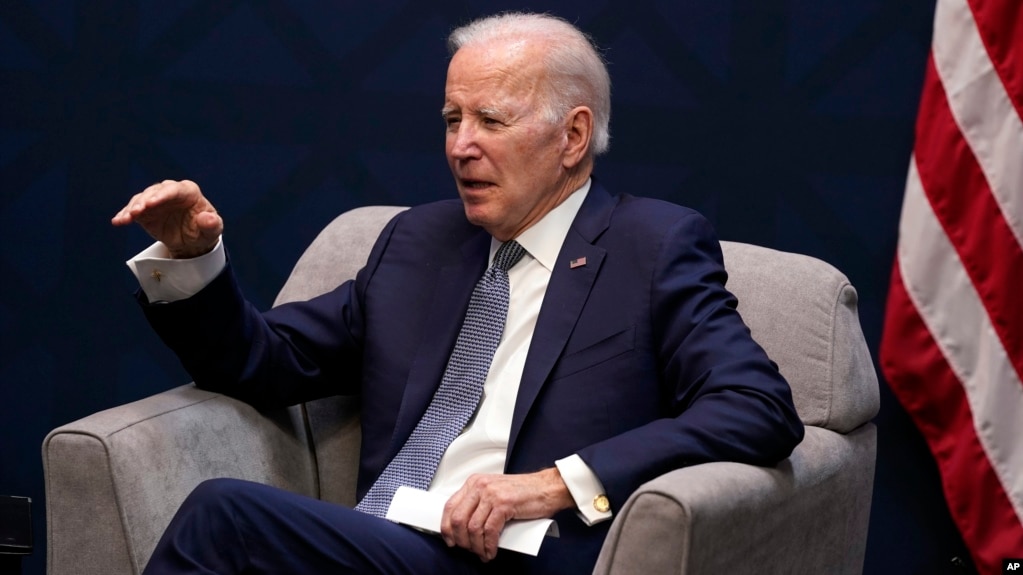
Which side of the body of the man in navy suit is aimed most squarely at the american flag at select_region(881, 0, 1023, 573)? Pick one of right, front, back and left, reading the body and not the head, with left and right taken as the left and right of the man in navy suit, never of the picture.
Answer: back

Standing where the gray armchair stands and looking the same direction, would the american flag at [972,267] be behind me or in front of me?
behind

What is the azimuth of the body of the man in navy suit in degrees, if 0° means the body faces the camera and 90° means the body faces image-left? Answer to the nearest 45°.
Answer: approximately 45°
